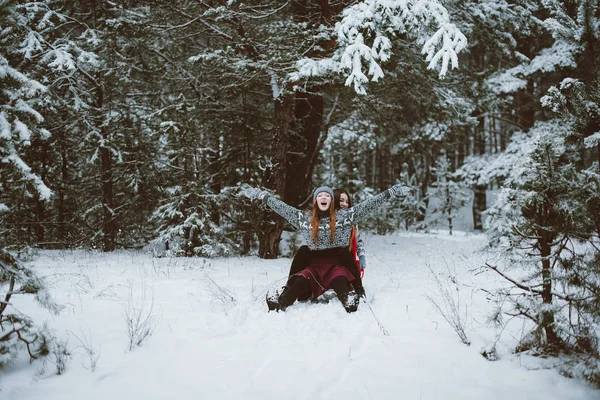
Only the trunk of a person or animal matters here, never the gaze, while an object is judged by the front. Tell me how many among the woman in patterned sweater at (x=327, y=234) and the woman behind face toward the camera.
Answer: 2

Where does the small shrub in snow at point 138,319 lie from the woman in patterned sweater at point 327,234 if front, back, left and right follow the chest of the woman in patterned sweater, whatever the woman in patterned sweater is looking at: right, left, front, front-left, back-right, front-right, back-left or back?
front-right

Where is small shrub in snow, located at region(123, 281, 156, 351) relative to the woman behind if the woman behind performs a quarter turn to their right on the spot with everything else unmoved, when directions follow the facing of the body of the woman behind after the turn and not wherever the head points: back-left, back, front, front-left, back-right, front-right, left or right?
front-left

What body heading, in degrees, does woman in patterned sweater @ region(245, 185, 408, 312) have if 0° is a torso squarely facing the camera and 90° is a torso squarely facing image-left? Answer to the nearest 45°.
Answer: approximately 0°

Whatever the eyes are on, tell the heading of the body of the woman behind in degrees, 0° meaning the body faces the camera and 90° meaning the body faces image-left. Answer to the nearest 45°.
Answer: approximately 0°
